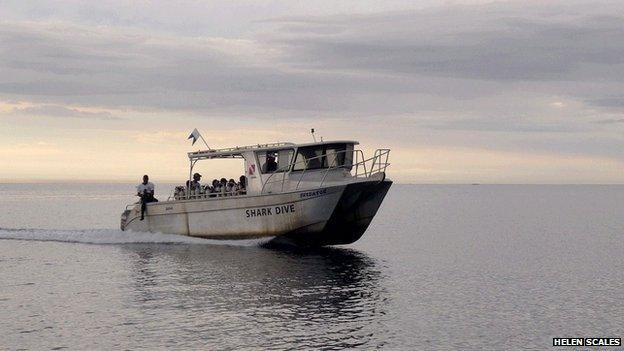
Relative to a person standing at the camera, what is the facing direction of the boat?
facing the viewer and to the right of the viewer
